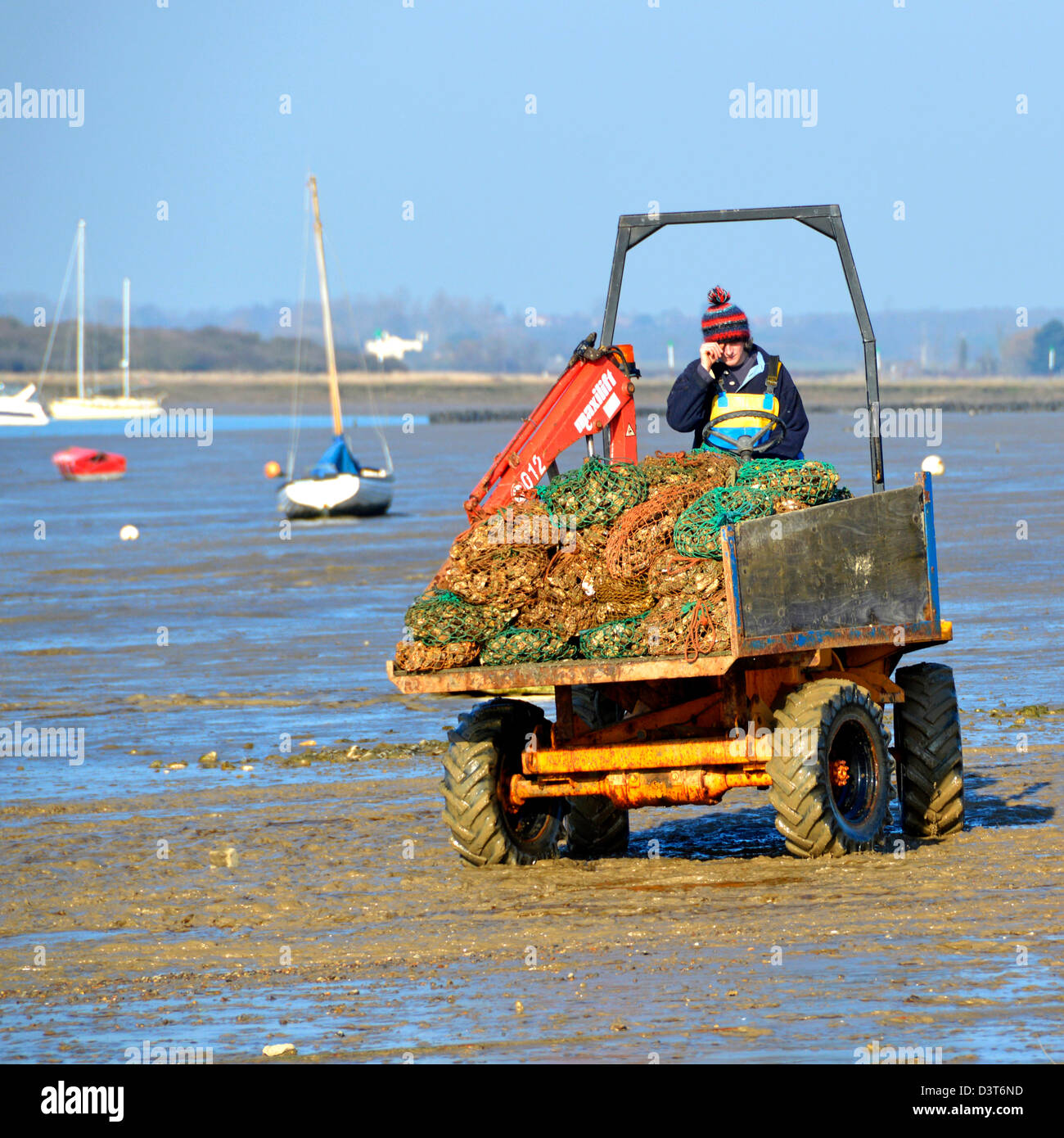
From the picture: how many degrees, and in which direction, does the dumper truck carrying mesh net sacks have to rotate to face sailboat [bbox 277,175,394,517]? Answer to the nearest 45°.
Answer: approximately 135° to its right

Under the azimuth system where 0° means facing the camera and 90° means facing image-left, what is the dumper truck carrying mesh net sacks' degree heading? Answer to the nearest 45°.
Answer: approximately 45°

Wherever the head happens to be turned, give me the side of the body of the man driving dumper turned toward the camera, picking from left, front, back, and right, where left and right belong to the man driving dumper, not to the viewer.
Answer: front

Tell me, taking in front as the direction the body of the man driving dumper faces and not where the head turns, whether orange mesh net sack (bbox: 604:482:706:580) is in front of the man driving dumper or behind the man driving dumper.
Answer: in front

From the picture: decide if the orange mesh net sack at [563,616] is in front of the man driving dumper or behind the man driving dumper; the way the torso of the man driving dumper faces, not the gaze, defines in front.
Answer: in front

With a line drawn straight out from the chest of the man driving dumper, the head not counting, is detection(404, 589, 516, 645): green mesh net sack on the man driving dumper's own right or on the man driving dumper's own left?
on the man driving dumper's own right
